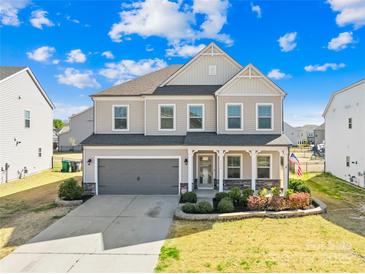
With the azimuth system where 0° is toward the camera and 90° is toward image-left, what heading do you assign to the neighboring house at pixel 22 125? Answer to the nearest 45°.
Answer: approximately 45°

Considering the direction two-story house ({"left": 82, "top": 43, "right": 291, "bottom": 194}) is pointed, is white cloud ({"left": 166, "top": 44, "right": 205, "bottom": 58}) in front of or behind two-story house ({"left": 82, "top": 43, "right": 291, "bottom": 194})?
behind

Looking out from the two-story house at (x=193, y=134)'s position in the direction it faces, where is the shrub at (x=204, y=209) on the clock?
The shrub is roughly at 12 o'clock from the two-story house.

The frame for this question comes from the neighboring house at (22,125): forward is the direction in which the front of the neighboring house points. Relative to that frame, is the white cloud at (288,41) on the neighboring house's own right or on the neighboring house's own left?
on the neighboring house's own left

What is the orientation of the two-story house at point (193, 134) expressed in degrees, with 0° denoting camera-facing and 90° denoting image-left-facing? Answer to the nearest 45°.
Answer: approximately 0°
